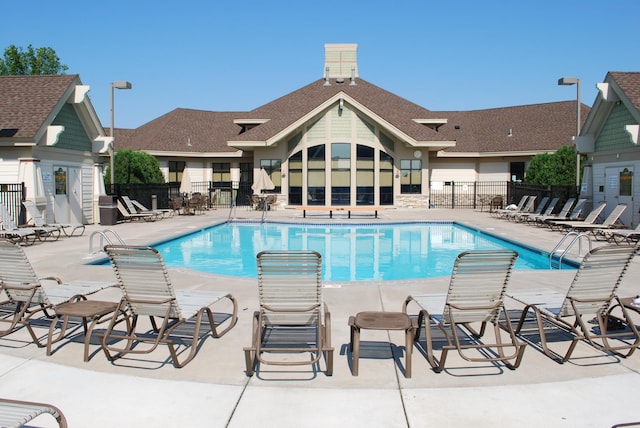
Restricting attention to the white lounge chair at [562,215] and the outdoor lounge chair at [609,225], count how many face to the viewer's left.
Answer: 2

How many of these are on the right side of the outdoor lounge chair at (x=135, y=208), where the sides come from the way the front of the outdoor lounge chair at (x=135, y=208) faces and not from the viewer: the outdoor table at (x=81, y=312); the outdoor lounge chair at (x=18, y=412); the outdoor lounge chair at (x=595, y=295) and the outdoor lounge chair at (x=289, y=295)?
4

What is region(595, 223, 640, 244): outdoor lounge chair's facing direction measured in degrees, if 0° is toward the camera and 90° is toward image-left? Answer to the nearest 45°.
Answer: approximately 90°

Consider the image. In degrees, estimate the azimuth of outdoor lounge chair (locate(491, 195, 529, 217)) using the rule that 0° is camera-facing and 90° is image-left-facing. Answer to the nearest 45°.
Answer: approximately 90°

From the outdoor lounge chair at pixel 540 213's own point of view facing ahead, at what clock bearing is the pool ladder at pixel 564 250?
The pool ladder is roughly at 9 o'clock from the outdoor lounge chair.

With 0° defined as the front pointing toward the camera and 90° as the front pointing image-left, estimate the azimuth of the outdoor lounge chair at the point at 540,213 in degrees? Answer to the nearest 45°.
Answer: approximately 90°

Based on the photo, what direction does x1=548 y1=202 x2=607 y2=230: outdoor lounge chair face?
to the viewer's left

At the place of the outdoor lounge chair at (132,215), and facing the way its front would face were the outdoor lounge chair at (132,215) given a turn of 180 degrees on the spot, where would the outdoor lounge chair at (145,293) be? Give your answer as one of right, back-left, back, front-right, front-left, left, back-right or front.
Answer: left
